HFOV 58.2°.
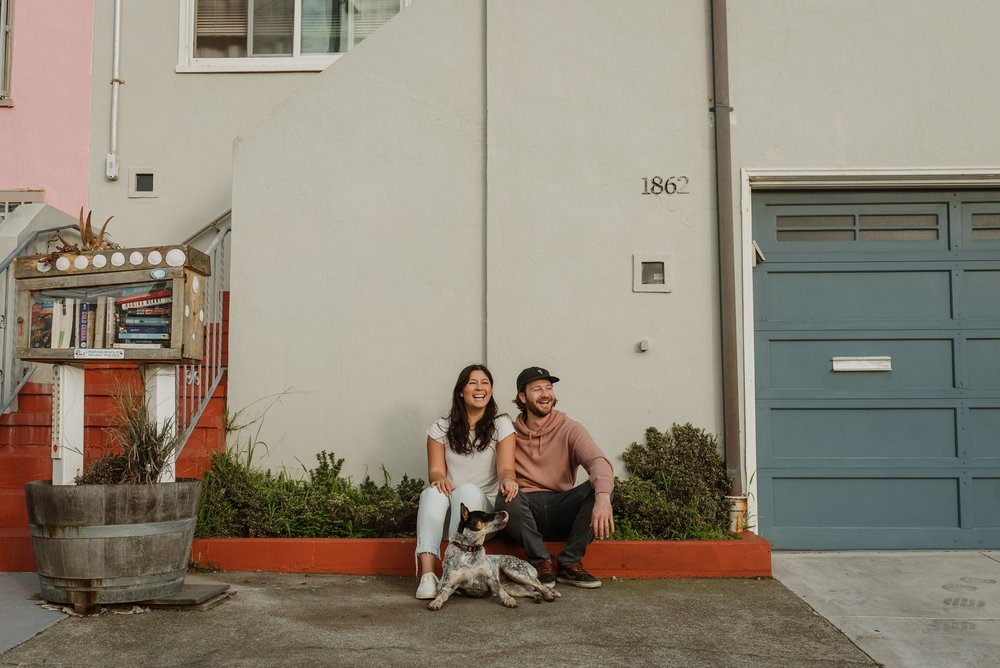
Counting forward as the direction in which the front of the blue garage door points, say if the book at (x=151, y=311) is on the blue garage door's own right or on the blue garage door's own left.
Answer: on the blue garage door's own right

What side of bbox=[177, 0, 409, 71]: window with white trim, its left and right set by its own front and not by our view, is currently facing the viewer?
front

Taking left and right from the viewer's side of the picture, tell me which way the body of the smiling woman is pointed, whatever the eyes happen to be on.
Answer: facing the viewer

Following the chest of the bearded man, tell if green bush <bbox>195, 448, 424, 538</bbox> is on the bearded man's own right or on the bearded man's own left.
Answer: on the bearded man's own right

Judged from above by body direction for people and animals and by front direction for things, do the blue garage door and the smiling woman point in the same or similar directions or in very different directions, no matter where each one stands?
same or similar directions

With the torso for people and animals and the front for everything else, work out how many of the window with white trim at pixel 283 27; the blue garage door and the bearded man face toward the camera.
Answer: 3

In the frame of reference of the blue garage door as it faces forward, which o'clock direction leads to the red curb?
The red curb is roughly at 2 o'clock from the blue garage door.

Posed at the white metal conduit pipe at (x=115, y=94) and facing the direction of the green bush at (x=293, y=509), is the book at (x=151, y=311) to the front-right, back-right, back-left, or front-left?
front-right

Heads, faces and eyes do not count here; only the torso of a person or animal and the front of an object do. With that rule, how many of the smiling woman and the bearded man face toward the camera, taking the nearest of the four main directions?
2

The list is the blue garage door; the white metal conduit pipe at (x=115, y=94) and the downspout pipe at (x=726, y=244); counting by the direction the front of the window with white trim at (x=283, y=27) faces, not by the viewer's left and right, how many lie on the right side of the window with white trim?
1

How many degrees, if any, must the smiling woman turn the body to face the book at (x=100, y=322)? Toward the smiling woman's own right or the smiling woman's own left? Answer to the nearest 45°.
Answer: approximately 90° to the smiling woman's own right

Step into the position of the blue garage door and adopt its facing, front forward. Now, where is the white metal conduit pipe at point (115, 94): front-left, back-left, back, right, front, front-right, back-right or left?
right

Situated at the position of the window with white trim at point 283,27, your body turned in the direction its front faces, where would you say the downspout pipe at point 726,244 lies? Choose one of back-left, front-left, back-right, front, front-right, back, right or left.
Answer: front-left

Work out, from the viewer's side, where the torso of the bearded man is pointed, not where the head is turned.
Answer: toward the camera
